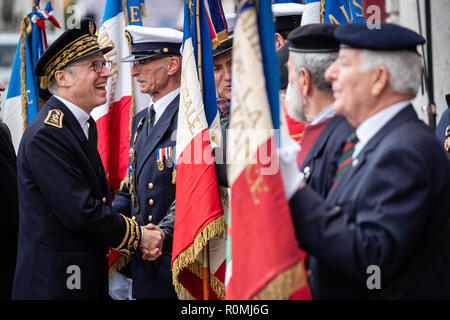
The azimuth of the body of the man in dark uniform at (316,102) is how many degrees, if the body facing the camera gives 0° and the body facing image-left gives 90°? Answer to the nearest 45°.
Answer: approximately 90°

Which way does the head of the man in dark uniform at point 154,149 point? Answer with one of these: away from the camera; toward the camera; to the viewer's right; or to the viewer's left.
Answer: to the viewer's left

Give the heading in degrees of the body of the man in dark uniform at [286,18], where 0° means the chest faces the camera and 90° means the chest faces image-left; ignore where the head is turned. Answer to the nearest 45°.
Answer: approximately 90°

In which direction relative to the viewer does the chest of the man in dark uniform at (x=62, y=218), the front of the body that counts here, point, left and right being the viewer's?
facing to the right of the viewer

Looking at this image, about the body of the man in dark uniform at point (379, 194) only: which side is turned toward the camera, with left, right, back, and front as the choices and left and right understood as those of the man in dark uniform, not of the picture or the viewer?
left

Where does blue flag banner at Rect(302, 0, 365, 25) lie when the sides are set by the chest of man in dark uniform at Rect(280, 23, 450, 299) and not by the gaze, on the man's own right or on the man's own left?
on the man's own right

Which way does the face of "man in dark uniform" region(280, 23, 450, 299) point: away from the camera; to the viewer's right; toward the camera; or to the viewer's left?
to the viewer's left

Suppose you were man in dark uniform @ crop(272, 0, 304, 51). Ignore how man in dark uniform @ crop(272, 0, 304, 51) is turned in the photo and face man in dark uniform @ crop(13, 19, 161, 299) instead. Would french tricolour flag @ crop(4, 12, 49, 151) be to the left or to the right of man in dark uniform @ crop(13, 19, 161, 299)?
right

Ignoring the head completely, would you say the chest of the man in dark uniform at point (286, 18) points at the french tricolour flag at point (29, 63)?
yes
